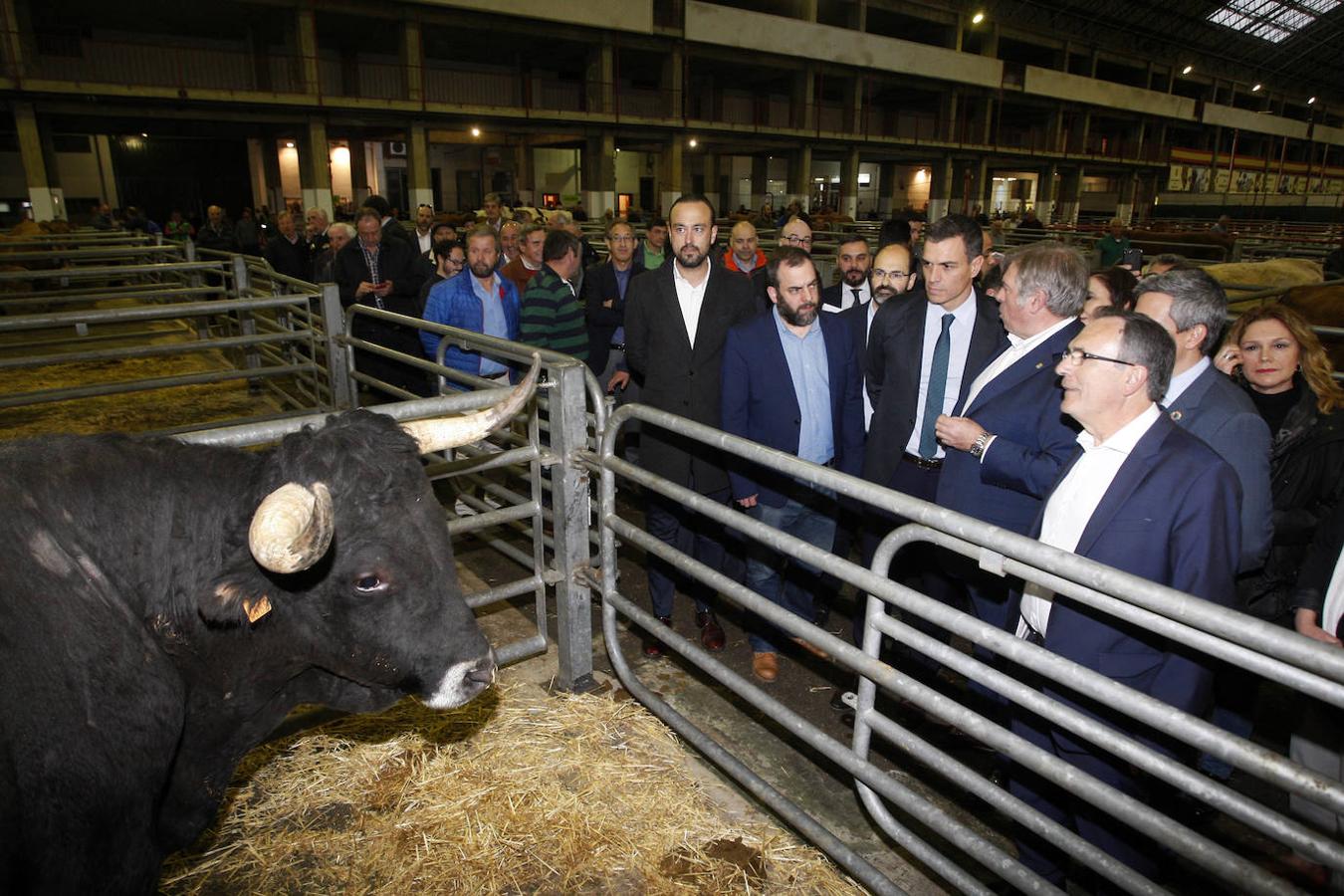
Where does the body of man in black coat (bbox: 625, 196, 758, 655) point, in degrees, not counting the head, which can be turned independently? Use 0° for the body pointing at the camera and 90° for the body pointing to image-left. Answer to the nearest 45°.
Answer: approximately 0°

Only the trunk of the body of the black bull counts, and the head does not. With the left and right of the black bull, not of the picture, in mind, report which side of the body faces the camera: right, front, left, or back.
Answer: right

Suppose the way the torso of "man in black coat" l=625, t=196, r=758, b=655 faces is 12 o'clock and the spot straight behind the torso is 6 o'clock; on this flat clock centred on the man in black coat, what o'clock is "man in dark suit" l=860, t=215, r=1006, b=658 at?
The man in dark suit is roughly at 10 o'clock from the man in black coat.

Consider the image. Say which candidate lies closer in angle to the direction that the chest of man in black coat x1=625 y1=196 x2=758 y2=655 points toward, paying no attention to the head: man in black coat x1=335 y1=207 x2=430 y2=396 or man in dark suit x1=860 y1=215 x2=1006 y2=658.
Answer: the man in dark suit

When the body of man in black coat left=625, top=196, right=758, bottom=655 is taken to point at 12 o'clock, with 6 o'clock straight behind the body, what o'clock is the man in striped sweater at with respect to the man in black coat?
The man in striped sweater is roughly at 5 o'clock from the man in black coat.

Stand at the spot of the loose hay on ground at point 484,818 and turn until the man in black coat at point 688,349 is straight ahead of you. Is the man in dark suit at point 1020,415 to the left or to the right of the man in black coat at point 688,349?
right

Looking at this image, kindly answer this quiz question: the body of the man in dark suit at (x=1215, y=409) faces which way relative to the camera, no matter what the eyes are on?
to the viewer's left
